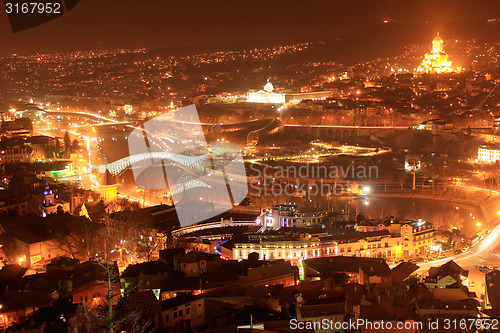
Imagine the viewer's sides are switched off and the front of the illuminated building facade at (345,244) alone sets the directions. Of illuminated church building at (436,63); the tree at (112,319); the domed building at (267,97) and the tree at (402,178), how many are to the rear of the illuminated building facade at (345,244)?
3

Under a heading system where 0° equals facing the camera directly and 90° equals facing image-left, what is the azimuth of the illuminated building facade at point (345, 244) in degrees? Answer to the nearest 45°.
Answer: approximately 0°

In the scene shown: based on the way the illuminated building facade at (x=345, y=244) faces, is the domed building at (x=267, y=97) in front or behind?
behind

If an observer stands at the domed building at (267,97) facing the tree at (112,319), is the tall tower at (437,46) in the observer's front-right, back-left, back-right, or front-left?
back-left

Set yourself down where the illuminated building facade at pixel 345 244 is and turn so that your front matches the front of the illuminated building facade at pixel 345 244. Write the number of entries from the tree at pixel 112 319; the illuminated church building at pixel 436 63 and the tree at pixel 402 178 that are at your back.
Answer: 2

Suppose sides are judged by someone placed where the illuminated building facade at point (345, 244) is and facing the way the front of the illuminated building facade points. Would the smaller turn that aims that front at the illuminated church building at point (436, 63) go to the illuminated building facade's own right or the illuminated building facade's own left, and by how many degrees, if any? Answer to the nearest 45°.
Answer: approximately 180°

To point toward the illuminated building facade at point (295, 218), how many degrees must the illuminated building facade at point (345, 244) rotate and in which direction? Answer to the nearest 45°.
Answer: approximately 135° to its right

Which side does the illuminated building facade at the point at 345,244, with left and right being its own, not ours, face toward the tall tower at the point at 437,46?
back

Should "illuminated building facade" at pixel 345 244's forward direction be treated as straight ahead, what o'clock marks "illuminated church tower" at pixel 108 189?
The illuminated church tower is roughly at 4 o'clock from the illuminated building facade.

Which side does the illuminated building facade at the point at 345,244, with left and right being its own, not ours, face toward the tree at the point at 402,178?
back
